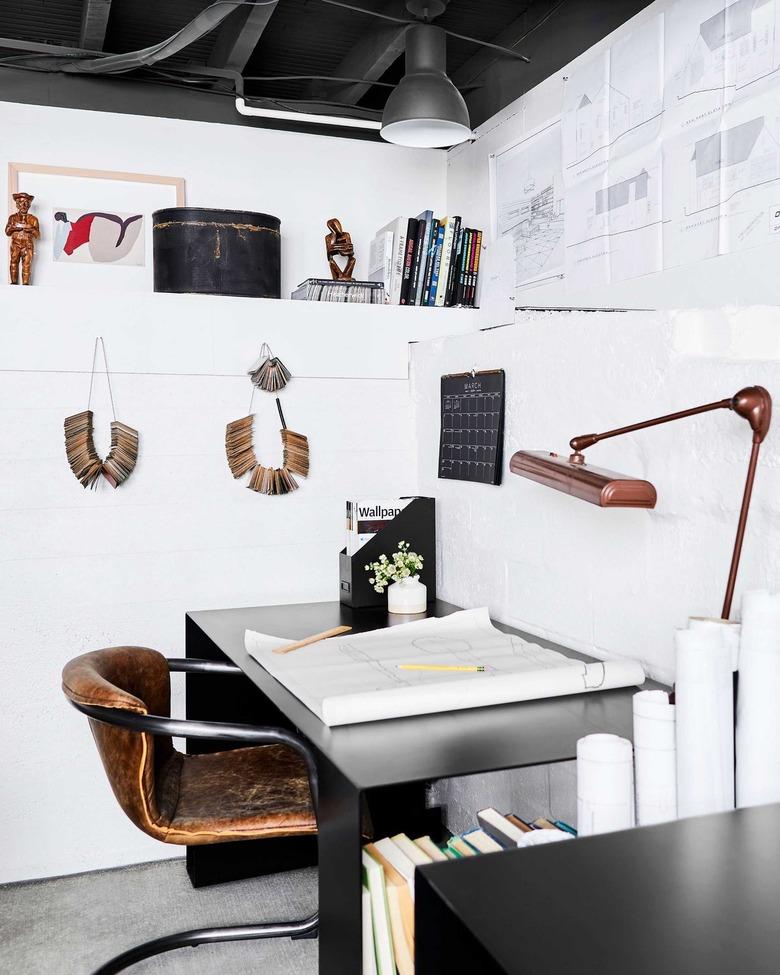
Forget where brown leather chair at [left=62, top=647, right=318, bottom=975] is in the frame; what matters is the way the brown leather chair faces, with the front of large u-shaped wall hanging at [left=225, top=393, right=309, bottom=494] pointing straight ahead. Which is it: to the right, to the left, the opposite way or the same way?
to the left

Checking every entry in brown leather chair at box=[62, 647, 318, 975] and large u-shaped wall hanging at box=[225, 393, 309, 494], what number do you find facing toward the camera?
1

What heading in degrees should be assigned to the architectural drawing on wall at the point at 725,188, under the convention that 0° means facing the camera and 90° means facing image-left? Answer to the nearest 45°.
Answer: approximately 45°

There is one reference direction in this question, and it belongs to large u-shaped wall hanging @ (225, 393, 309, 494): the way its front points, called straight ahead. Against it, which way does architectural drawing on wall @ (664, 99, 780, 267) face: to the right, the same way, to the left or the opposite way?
to the right

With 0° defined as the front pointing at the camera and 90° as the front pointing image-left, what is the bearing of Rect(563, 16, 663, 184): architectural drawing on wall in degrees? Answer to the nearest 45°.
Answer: approximately 45°

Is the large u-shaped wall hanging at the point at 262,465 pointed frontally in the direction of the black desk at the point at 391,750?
yes

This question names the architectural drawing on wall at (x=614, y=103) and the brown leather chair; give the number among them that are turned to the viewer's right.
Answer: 1

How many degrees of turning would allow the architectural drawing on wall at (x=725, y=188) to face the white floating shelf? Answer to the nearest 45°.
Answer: approximately 45° to its right

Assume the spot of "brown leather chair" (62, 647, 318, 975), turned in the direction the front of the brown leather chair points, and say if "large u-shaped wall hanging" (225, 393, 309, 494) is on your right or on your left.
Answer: on your left

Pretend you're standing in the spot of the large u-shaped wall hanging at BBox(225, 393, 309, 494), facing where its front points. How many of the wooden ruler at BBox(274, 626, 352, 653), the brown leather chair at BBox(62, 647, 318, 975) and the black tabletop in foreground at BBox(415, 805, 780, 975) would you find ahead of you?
3

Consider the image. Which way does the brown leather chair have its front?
to the viewer's right

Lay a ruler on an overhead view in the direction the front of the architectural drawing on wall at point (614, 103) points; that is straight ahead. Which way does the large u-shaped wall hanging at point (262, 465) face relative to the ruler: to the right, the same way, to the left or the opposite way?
to the left

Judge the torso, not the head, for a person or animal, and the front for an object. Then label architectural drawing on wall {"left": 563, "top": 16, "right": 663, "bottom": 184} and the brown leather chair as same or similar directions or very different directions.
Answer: very different directions

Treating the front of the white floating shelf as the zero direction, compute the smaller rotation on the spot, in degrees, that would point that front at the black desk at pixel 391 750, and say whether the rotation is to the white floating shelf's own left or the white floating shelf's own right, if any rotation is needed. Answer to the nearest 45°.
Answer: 0° — it already faces it
